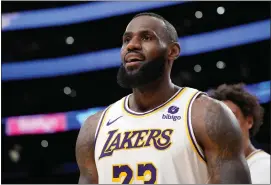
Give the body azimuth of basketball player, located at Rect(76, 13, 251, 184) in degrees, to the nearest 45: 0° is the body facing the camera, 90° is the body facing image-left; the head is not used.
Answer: approximately 45°

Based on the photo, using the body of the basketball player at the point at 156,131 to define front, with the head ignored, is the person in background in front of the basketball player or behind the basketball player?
behind

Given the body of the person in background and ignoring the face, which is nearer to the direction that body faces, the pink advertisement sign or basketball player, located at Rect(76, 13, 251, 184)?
the basketball player

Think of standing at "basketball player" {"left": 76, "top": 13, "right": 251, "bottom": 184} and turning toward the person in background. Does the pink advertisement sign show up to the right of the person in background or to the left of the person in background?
left

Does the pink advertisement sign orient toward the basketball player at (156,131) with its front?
yes

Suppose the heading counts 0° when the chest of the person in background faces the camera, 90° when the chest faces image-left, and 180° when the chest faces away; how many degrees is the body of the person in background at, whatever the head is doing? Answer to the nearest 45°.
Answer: approximately 45°

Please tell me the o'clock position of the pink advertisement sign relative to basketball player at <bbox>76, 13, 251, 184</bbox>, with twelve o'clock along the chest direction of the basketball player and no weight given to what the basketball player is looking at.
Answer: The pink advertisement sign is roughly at 4 o'clock from the basketball player.

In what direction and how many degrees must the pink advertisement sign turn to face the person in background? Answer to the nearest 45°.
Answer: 0° — it already faces them
